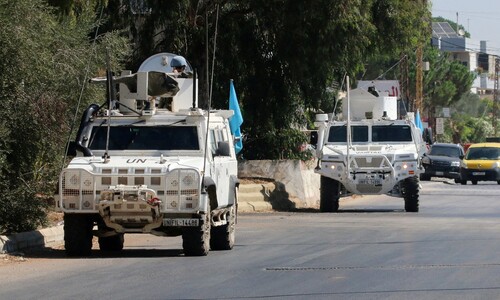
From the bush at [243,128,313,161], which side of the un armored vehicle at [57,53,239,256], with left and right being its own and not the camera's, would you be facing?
back

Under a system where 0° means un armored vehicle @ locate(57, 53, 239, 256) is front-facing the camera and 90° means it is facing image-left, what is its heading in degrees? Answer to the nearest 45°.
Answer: approximately 0°

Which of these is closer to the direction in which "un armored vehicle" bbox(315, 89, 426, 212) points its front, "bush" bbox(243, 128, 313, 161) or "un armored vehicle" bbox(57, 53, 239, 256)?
the un armored vehicle

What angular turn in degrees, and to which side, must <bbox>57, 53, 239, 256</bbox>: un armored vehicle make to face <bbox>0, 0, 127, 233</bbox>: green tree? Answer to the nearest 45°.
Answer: approximately 135° to its right

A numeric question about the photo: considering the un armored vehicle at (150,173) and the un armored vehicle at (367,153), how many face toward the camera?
2
